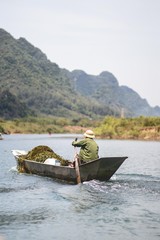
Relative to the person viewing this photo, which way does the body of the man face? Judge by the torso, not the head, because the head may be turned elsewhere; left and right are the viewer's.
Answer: facing away from the viewer and to the left of the viewer
